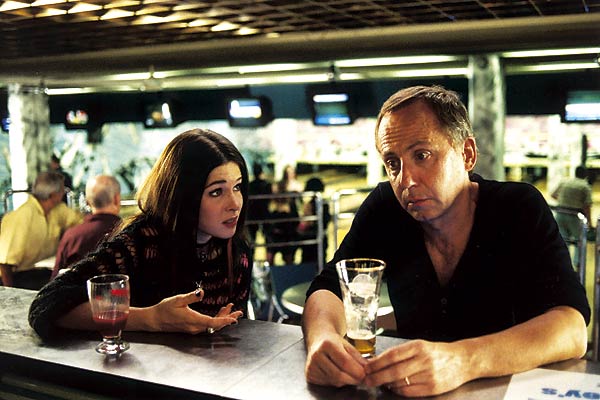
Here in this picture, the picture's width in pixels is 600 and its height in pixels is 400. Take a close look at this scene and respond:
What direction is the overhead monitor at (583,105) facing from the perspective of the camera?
toward the camera

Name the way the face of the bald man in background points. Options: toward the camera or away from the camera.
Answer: away from the camera

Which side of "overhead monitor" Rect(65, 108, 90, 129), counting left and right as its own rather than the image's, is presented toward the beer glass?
front

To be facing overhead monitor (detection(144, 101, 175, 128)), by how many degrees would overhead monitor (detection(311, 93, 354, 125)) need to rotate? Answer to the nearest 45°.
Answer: approximately 135° to its right

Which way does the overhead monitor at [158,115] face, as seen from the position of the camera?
facing the viewer

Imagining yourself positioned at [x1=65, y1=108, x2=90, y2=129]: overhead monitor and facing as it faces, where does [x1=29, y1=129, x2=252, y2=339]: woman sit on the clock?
The woman is roughly at 12 o'clock from the overhead monitor.

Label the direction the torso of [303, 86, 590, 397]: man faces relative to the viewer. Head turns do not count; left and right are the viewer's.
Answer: facing the viewer and to the left of the viewer

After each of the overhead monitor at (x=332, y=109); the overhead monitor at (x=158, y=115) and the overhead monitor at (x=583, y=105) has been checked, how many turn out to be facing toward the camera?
3

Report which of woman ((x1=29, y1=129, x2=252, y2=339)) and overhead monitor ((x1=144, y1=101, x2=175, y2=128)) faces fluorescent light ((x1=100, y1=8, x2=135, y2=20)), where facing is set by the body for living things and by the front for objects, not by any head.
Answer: the overhead monitor

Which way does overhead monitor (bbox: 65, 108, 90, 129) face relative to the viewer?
toward the camera
